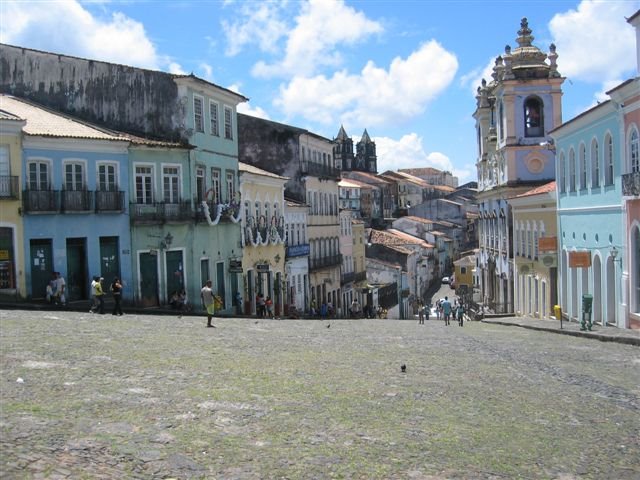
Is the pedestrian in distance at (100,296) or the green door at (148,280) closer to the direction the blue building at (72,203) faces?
the pedestrian in distance

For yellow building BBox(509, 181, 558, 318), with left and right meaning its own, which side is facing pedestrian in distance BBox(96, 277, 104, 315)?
front

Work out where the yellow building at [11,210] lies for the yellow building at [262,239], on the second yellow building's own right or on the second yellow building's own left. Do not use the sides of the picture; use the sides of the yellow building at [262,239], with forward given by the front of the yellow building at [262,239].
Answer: on the second yellow building's own right

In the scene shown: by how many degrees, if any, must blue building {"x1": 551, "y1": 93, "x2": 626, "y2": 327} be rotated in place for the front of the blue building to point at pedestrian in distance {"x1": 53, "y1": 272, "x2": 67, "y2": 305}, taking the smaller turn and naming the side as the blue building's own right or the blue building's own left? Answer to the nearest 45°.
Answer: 0° — it already faces them

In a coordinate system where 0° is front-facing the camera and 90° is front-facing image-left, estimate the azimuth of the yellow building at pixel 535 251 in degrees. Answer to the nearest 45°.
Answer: approximately 45°

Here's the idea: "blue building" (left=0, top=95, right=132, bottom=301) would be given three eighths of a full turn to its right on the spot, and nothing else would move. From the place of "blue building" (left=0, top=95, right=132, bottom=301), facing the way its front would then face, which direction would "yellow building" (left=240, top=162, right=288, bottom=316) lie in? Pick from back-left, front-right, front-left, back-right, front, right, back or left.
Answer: right

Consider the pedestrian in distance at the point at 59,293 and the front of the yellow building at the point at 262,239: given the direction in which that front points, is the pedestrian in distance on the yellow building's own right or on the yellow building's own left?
on the yellow building's own right

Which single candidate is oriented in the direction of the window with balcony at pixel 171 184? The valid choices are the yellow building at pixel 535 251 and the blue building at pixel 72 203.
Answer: the yellow building

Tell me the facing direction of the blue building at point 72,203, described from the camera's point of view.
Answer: facing the viewer

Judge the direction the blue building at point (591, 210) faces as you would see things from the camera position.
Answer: facing the viewer and to the left of the viewer

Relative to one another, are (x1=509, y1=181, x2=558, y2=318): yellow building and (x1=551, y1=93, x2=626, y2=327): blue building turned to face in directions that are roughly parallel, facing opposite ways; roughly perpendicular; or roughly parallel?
roughly parallel
